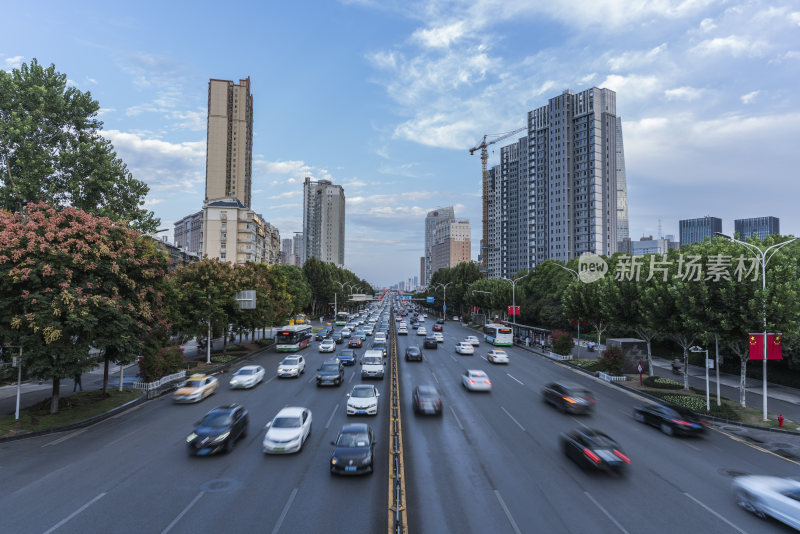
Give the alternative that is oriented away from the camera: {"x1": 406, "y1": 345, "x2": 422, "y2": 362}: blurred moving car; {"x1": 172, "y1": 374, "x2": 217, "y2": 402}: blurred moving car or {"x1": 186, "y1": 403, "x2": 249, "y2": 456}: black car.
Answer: {"x1": 406, "y1": 345, "x2": 422, "y2": 362}: blurred moving car

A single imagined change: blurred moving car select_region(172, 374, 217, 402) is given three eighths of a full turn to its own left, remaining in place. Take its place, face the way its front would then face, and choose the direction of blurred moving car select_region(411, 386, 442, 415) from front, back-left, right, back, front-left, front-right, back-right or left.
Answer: front-right

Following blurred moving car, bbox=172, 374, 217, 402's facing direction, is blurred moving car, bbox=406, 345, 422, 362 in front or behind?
behind

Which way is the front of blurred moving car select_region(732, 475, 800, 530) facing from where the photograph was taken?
facing away from the viewer and to the left of the viewer

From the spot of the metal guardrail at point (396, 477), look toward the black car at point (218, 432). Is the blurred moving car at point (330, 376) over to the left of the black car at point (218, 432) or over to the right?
right

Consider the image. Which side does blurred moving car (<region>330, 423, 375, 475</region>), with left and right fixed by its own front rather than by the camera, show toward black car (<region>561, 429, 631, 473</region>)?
left

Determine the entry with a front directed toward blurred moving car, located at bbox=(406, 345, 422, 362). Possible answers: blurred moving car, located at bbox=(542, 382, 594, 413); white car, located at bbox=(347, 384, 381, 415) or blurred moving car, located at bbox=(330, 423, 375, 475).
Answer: blurred moving car, located at bbox=(542, 382, 594, 413)

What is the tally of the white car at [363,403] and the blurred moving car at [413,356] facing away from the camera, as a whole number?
1

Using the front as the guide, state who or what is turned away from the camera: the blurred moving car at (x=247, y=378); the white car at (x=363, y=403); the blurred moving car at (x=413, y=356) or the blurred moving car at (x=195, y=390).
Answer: the blurred moving car at (x=413, y=356)

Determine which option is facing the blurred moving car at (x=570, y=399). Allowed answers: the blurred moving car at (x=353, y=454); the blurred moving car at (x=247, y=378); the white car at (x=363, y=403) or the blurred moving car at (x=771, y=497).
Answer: the blurred moving car at (x=771, y=497)

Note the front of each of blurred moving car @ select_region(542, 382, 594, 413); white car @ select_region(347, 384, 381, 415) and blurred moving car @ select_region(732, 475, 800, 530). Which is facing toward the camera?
the white car

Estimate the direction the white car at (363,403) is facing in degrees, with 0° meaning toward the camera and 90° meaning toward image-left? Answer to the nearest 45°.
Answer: approximately 0°

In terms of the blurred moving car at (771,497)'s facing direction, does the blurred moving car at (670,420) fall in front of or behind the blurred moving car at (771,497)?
in front

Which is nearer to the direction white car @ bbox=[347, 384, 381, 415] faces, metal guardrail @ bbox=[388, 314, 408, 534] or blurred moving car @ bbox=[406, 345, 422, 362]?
the metal guardrail

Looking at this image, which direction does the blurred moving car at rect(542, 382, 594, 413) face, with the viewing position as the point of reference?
facing away from the viewer and to the left of the viewer

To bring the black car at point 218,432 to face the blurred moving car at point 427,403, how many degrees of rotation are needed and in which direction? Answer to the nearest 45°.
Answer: approximately 135° to its left

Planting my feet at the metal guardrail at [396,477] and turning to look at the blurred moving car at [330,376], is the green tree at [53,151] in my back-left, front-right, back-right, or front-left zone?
front-left

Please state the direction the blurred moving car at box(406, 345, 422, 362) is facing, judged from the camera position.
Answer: facing away from the viewer

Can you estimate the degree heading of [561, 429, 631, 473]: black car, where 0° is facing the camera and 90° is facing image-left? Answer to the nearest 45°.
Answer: approximately 135°

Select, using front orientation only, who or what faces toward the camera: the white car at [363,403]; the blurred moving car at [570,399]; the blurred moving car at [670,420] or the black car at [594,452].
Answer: the white car

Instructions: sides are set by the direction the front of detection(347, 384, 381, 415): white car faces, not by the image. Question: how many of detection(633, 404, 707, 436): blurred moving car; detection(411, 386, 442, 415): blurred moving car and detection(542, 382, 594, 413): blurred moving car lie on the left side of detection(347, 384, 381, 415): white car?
3
